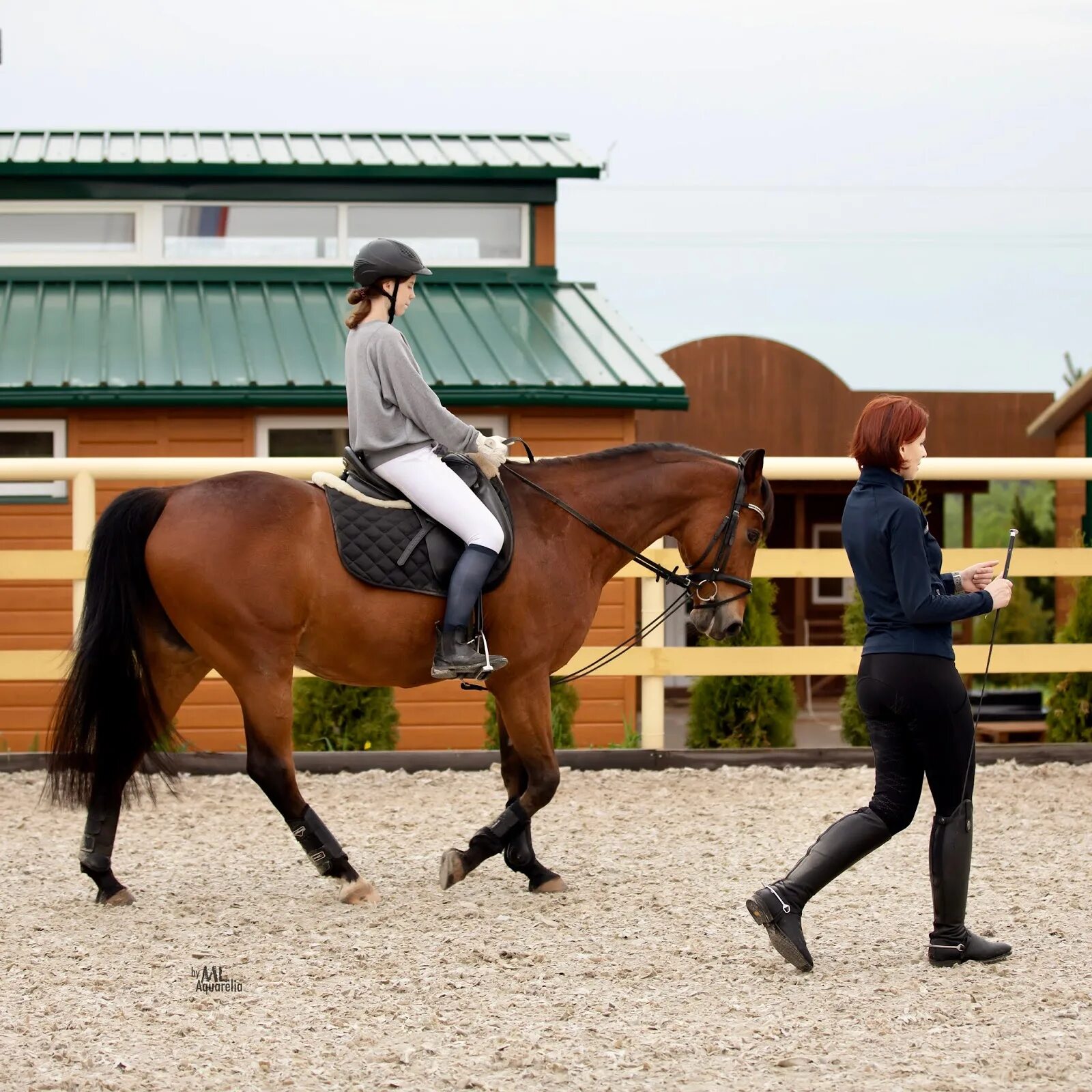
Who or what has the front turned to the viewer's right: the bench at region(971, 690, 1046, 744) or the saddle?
the saddle

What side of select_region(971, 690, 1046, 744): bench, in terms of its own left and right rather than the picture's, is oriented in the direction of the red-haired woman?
front

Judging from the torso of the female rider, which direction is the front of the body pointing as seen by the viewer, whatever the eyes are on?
to the viewer's right

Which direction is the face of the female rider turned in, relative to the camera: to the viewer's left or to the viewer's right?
to the viewer's right

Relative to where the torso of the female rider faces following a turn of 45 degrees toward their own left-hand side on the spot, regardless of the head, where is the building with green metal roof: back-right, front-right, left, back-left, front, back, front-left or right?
front-left

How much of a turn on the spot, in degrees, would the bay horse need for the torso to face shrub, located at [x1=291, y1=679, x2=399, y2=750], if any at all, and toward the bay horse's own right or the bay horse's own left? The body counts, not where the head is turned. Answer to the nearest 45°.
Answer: approximately 90° to the bay horse's own left

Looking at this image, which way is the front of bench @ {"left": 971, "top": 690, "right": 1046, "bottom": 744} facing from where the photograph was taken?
facing the viewer

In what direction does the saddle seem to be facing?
to the viewer's right

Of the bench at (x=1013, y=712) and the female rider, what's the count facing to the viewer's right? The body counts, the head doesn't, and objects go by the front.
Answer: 1

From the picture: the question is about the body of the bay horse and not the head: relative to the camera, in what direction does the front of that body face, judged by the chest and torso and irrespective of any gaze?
to the viewer's right

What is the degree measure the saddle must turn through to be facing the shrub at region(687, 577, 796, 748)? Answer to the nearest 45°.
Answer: approximately 45° to its left
